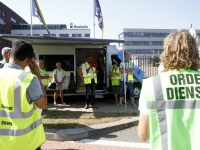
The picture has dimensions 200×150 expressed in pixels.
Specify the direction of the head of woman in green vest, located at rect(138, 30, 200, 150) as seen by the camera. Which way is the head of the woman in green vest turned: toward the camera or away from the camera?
away from the camera

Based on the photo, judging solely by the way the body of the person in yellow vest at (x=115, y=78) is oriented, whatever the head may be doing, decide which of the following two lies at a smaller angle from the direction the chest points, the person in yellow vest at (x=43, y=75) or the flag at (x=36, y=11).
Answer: the person in yellow vest

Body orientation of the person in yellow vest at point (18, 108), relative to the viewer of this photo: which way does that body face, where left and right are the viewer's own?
facing away from the viewer and to the right of the viewer

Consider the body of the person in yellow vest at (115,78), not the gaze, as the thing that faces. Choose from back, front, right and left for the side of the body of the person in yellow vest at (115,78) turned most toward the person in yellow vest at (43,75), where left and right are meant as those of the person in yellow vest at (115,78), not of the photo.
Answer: right

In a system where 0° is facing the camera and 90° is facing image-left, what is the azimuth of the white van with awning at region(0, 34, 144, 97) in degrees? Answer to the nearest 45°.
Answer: approximately 270°

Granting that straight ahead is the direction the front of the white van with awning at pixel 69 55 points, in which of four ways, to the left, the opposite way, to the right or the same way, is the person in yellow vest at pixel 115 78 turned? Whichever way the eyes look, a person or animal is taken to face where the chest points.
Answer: to the right

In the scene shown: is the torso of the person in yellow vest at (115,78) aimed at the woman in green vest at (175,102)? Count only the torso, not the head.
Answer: yes

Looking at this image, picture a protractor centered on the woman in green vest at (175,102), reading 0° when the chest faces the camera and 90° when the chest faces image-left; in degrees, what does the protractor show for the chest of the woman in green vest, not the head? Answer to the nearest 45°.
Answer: approximately 180°

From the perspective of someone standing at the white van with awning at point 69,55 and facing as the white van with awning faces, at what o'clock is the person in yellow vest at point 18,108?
The person in yellow vest is roughly at 3 o'clock from the white van with awning.

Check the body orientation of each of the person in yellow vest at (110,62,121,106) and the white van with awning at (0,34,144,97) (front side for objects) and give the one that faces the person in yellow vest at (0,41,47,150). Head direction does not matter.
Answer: the person in yellow vest at (110,62,121,106)

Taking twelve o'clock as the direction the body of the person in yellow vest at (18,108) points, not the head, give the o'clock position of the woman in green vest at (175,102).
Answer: The woman in green vest is roughly at 3 o'clock from the person in yellow vest.
